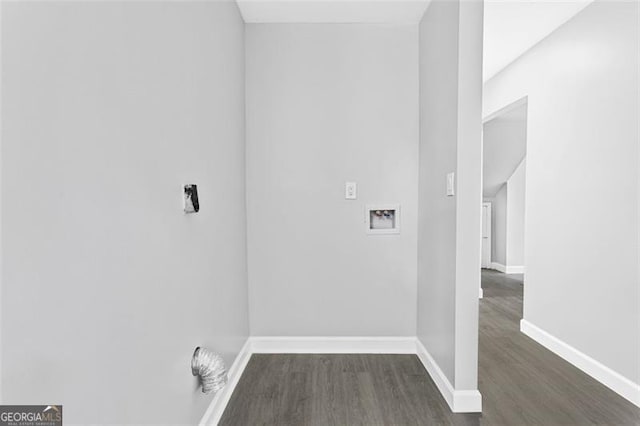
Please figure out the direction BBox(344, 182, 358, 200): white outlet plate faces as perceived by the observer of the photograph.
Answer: facing the viewer

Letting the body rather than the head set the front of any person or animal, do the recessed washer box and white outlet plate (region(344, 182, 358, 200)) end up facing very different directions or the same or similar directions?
same or similar directions

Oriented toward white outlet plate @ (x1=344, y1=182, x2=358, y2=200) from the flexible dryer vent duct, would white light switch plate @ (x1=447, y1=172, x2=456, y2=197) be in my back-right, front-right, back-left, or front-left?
front-right

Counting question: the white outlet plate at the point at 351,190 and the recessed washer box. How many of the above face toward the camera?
2

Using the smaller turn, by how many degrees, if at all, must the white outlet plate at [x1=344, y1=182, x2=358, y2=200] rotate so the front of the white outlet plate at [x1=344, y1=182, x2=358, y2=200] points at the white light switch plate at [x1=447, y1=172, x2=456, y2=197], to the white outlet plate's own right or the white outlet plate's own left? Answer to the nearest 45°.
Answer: approximately 45° to the white outlet plate's own left

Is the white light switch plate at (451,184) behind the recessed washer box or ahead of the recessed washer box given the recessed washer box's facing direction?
ahead

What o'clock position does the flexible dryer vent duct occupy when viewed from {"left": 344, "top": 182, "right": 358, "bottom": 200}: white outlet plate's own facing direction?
The flexible dryer vent duct is roughly at 1 o'clock from the white outlet plate.

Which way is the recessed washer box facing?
toward the camera
